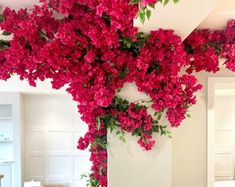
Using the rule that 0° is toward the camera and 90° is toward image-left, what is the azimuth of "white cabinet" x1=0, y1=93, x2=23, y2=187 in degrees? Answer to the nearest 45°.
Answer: approximately 0°

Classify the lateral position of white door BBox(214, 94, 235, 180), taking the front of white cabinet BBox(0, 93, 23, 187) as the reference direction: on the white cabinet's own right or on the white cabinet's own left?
on the white cabinet's own left
